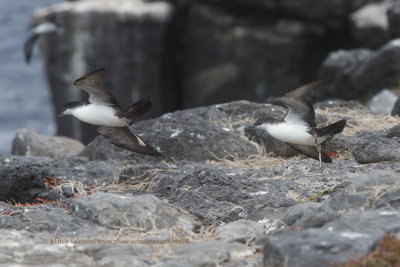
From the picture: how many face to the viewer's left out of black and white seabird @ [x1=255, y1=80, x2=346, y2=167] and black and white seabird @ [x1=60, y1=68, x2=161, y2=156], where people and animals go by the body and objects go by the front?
2

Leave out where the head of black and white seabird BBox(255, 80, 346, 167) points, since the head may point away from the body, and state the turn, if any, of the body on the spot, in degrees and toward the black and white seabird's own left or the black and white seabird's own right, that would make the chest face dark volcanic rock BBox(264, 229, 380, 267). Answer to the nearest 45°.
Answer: approximately 90° to the black and white seabird's own left

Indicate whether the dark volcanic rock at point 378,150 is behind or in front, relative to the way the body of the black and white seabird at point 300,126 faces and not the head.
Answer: behind

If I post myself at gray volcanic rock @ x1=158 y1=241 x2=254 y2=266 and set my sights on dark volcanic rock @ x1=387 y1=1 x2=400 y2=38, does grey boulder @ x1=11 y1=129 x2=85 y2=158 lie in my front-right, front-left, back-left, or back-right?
front-left

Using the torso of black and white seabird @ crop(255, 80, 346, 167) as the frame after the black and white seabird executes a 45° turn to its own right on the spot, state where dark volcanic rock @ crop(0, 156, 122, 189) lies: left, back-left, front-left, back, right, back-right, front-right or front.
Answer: front-left

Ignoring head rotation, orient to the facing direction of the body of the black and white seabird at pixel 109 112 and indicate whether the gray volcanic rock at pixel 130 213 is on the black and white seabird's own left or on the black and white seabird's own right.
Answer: on the black and white seabird's own left

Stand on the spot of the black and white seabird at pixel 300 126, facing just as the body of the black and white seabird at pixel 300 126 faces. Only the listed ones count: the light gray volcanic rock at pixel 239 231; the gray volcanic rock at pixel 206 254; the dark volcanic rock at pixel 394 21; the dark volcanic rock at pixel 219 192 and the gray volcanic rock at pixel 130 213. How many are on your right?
1

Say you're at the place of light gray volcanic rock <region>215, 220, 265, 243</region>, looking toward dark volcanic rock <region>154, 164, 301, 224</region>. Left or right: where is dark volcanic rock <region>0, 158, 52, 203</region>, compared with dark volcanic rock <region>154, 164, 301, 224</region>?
left

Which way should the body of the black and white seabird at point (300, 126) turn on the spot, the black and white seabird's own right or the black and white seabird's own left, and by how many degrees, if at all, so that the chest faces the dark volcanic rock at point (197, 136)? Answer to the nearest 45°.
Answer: approximately 45° to the black and white seabird's own right

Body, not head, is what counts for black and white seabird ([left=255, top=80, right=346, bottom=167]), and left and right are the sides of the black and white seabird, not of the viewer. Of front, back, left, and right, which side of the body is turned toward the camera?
left

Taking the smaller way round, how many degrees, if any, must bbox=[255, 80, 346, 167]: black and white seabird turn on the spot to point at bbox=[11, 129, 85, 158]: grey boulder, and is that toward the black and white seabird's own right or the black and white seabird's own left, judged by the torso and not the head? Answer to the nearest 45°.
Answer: approximately 45° to the black and white seabird's own right

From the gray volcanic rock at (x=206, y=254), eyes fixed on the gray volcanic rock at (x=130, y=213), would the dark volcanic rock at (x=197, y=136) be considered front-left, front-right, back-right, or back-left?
front-right

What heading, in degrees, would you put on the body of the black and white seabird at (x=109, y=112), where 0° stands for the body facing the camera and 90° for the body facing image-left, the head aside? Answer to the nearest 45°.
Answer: approximately 90°

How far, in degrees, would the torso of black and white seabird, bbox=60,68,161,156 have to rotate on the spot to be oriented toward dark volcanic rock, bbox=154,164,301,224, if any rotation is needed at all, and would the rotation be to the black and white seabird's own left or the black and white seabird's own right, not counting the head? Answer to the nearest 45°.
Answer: approximately 135° to the black and white seabird's own left

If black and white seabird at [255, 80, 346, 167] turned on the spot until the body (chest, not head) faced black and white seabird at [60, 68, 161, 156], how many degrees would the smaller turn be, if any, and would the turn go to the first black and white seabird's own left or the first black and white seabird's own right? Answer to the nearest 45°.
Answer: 0° — it already faces it

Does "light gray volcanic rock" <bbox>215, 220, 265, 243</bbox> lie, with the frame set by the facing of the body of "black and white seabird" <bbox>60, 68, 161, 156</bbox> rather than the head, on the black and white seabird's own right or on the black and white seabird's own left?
on the black and white seabird's own left

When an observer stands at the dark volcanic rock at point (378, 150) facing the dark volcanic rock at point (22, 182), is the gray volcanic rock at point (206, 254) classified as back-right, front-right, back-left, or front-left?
front-left

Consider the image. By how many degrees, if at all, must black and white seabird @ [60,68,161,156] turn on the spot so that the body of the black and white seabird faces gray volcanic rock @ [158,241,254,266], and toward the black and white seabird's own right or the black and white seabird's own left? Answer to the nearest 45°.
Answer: approximately 90° to the black and white seabird's own left
